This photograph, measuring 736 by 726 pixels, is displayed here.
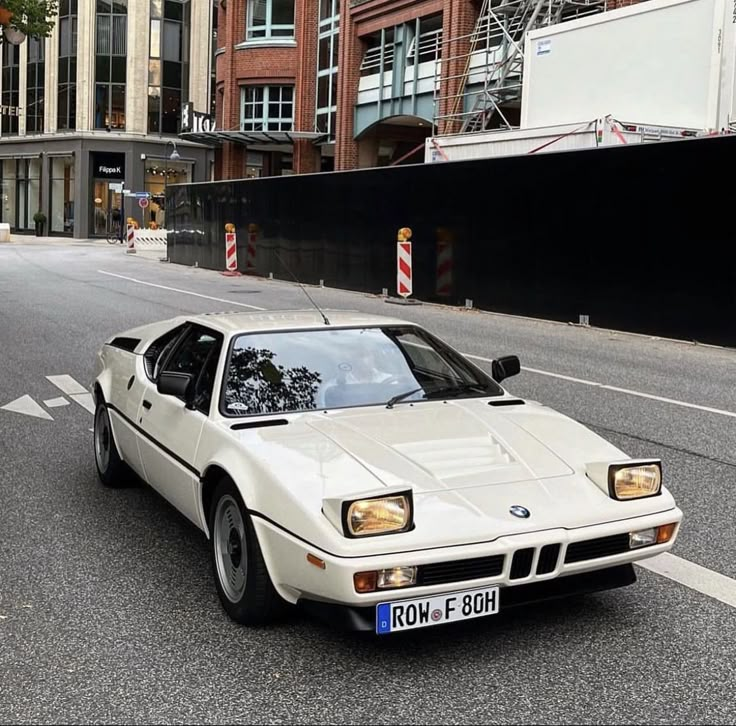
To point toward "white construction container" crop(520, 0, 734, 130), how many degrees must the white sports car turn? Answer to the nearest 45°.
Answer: approximately 135° to its left

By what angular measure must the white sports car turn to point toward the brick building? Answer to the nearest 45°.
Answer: approximately 135° to its left

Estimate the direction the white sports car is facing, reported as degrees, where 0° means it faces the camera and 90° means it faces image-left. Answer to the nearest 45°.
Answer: approximately 315°

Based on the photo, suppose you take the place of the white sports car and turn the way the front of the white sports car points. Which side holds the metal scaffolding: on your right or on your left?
on your left

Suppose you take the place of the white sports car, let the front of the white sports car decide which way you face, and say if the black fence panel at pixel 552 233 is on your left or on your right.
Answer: on your left

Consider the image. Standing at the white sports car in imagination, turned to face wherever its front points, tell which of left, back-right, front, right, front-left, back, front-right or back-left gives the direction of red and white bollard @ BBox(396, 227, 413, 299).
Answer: back-left

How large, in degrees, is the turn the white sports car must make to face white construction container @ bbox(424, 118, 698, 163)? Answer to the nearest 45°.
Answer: approximately 135° to its left

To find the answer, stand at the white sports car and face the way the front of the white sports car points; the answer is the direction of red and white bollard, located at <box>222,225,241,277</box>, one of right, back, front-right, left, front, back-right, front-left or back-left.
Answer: back-left
